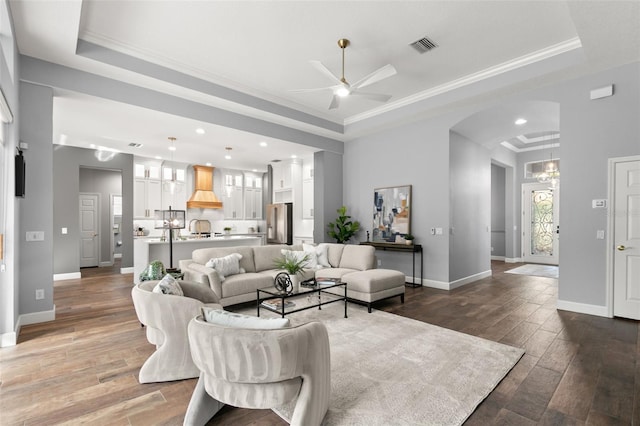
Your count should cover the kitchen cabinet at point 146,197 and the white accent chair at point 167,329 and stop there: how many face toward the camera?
1

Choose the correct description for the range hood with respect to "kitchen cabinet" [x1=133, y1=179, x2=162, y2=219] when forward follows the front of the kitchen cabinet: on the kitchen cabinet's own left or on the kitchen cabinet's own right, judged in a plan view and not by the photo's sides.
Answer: on the kitchen cabinet's own left

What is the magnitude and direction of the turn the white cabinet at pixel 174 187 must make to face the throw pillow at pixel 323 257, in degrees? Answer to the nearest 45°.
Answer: approximately 45° to its left

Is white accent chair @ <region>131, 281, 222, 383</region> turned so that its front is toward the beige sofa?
yes

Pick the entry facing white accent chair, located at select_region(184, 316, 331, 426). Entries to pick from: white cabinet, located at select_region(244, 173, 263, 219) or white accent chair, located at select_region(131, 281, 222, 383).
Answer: the white cabinet

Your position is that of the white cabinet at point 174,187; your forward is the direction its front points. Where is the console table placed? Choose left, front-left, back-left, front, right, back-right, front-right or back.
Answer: front-left

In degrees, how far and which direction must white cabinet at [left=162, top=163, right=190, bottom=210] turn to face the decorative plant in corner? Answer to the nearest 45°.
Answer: approximately 45° to its left

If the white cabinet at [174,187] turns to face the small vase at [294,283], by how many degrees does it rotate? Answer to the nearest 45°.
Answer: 0° — it already faces it

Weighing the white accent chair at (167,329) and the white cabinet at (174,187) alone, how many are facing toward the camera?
1

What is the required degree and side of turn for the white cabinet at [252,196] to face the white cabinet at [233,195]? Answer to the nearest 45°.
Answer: approximately 45° to its right

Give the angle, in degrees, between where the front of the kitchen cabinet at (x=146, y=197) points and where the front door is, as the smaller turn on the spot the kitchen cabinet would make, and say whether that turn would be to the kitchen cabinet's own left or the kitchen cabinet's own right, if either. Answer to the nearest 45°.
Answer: approximately 45° to the kitchen cabinet's own left
